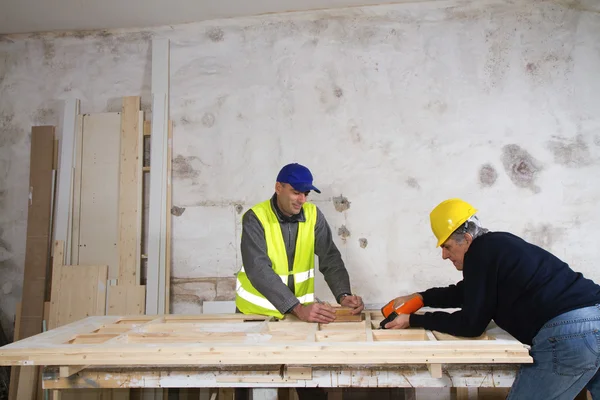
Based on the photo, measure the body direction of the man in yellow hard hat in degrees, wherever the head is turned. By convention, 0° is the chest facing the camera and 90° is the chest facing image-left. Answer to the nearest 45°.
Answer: approximately 90°

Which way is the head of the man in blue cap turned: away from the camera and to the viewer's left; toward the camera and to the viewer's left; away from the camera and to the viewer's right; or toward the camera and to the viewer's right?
toward the camera and to the viewer's right

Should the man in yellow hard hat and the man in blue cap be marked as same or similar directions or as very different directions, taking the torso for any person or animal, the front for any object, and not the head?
very different directions

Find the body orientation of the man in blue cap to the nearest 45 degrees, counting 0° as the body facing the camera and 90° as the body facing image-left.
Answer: approximately 315°

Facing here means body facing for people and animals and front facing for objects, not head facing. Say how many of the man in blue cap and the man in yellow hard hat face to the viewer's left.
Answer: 1

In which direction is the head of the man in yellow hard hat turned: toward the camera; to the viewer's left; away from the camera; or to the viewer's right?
to the viewer's left
